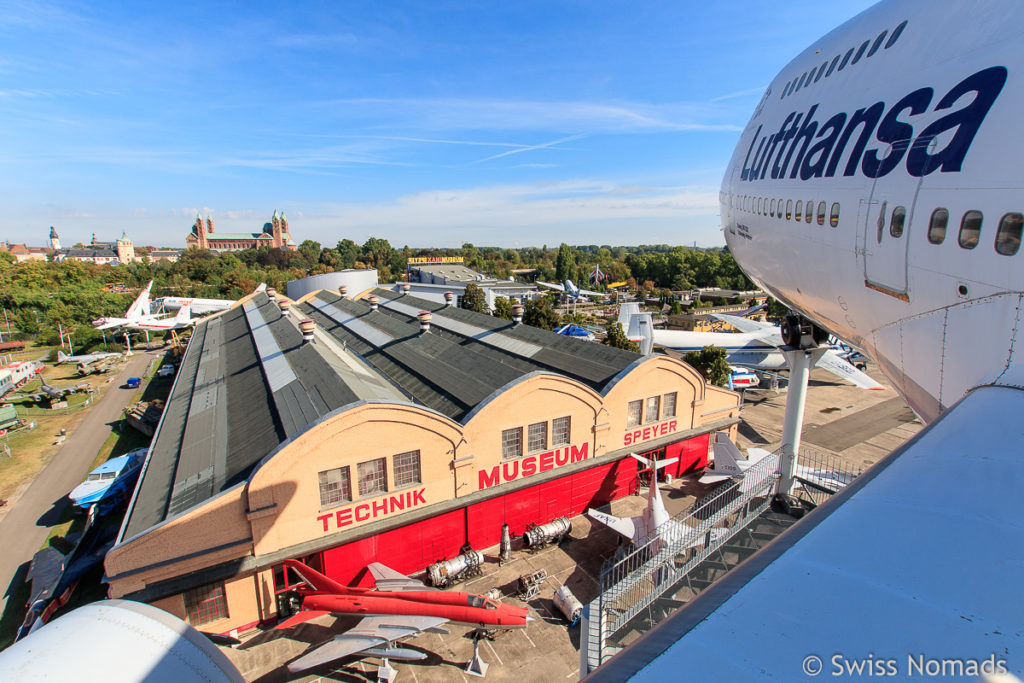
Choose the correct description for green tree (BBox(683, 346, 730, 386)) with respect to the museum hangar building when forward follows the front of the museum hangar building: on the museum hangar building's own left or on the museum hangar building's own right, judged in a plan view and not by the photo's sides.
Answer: on the museum hangar building's own left

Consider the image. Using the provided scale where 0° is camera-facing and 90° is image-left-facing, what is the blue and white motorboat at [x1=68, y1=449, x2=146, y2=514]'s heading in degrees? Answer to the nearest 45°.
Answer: approximately 45°

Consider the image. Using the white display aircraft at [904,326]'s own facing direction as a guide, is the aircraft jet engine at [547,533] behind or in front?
in front

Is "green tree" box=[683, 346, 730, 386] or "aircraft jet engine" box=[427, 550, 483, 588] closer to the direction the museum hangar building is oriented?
the aircraft jet engine

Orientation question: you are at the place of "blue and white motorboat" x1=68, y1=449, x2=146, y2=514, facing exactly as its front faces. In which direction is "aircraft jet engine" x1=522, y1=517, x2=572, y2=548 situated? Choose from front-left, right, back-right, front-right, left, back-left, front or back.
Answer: left

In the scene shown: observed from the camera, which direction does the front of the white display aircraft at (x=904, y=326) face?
facing away from the viewer and to the left of the viewer
